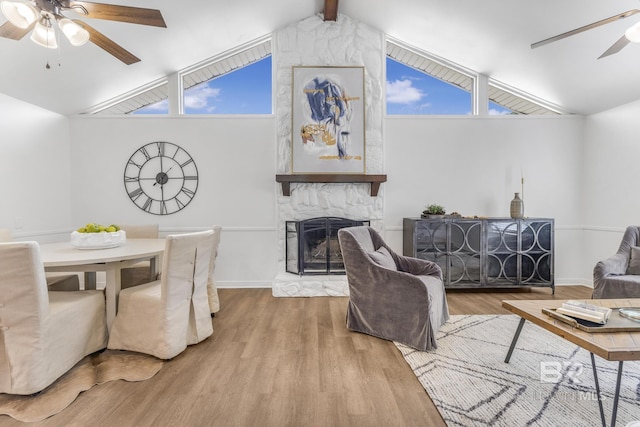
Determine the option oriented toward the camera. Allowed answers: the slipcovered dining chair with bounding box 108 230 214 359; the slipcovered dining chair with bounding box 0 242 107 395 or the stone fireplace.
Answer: the stone fireplace

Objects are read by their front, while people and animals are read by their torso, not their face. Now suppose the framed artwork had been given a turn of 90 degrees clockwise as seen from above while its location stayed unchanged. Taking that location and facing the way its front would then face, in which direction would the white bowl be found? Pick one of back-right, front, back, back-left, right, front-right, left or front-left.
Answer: front-left

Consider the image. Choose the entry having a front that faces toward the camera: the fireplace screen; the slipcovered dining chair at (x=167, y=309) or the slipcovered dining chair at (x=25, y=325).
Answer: the fireplace screen

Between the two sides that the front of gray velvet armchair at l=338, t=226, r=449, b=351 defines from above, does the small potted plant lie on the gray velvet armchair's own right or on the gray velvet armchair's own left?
on the gray velvet armchair's own left

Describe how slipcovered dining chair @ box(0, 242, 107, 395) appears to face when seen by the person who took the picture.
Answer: facing away from the viewer and to the right of the viewer

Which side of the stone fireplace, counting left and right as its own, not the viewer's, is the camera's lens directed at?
front

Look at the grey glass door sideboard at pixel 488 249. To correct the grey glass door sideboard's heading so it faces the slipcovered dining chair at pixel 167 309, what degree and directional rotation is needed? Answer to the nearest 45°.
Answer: approximately 45° to its right

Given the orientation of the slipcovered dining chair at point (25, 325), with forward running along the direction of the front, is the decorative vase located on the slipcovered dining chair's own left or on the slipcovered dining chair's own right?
on the slipcovered dining chair's own right

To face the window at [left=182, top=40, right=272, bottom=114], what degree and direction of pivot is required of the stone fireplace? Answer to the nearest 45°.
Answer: approximately 90° to its right

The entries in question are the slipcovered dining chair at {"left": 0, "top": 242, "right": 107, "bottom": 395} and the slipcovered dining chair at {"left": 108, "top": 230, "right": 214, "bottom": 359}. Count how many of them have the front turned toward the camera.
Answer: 0

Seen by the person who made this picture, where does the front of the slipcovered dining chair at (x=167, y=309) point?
facing away from the viewer and to the left of the viewer

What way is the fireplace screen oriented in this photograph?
toward the camera

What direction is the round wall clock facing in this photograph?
toward the camera

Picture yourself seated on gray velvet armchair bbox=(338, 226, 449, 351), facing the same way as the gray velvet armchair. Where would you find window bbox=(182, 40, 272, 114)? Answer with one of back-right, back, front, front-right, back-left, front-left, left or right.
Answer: back

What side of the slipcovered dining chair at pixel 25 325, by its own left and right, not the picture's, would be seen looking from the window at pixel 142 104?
front

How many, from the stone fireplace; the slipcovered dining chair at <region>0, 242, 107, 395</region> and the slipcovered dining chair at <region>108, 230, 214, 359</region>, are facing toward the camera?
1

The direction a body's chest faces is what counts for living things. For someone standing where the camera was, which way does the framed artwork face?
facing the viewer
